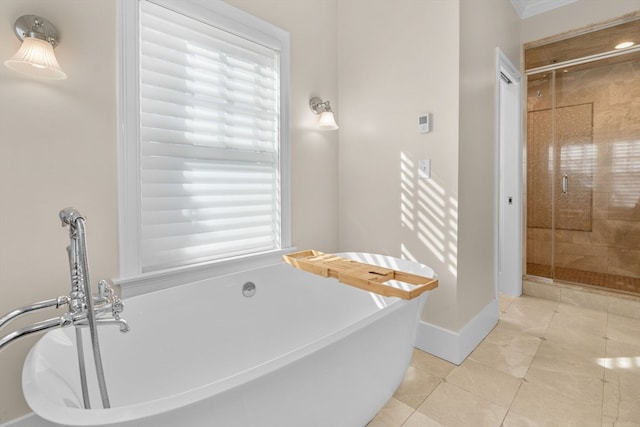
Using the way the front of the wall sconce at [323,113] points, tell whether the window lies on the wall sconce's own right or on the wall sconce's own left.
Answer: on the wall sconce's own right

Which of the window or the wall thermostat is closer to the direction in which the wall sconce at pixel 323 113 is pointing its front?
the wall thermostat

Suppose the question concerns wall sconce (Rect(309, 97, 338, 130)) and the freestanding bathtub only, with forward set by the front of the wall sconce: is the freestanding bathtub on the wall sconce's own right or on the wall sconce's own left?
on the wall sconce's own right

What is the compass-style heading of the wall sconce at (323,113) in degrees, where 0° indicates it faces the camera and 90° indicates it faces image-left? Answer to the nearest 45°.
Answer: approximately 315°
